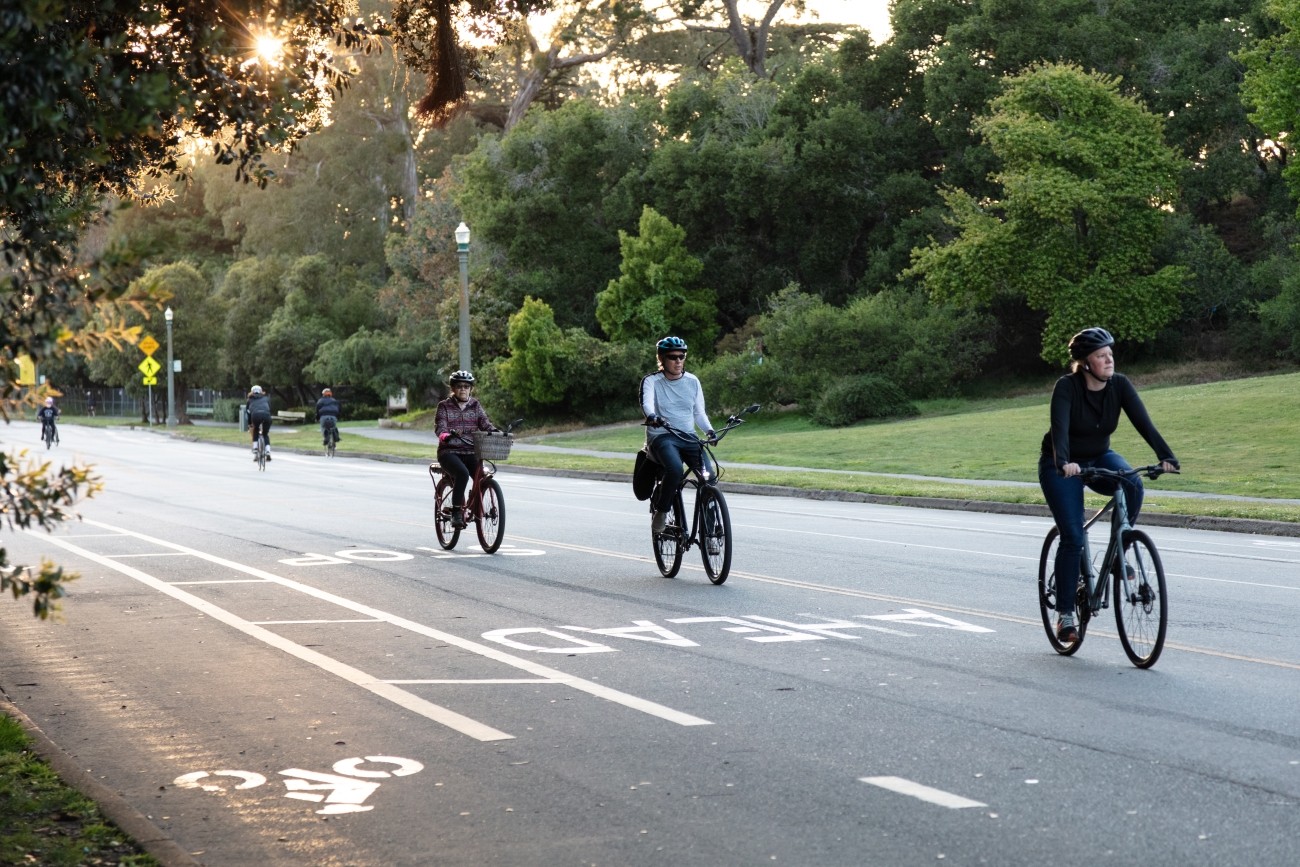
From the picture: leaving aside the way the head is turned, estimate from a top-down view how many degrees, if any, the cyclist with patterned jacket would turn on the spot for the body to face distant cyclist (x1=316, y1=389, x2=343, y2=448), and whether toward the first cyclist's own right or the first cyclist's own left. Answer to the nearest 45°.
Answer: approximately 135° to the first cyclist's own left

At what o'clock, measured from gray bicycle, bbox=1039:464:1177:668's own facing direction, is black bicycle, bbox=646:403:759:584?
black bicycle, bbox=646:403:759:584 is roughly at 6 o'clock from gray bicycle, bbox=1039:464:1177:668.

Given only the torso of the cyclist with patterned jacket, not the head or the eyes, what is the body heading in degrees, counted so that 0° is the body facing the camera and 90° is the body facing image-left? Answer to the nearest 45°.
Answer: approximately 315°

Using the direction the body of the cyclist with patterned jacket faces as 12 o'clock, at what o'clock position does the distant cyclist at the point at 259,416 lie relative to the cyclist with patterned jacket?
The distant cyclist is roughly at 7 o'clock from the cyclist with patterned jacket.

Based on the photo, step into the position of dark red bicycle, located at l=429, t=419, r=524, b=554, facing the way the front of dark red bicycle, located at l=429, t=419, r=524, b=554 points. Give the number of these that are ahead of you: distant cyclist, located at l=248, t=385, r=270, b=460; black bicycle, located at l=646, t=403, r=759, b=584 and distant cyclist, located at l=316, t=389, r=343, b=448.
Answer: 1

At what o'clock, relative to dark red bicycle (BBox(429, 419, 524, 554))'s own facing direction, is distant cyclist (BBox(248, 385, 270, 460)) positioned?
The distant cyclist is roughly at 7 o'clock from the dark red bicycle.

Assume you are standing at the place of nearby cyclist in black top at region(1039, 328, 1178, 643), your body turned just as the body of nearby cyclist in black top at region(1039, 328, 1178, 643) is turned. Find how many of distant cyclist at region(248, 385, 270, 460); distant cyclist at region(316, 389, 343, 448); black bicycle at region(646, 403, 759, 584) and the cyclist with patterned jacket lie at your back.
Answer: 4

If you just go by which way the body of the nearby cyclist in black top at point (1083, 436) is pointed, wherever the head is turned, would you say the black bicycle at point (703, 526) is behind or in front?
behind

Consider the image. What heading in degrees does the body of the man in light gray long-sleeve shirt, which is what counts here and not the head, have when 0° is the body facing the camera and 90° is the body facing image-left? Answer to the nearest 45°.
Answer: approximately 315°

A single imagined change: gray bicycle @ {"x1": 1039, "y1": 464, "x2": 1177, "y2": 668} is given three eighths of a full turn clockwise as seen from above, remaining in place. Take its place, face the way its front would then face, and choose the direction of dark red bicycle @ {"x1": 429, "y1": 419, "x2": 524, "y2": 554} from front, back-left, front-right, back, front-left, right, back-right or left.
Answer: front-right

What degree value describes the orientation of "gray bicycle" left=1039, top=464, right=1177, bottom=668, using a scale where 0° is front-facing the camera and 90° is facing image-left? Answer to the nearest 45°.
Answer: approximately 315°
